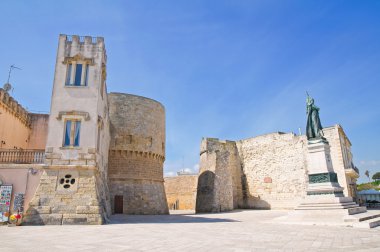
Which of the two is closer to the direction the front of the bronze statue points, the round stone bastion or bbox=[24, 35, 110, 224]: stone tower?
the stone tower

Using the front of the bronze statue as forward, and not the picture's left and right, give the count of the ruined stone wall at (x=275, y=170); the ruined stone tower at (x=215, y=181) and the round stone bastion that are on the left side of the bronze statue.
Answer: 0

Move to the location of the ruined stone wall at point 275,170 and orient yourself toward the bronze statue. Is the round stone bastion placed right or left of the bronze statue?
right

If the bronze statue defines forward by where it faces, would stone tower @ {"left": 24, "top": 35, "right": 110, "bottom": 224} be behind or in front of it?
in front

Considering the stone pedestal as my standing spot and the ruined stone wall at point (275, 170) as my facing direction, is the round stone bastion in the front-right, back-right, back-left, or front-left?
front-left

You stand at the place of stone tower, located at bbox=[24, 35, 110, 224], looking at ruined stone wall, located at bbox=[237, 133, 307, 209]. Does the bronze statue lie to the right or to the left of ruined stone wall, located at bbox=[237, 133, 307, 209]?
right

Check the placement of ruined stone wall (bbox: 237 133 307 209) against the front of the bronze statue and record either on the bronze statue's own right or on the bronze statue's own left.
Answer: on the bronze statue's own right

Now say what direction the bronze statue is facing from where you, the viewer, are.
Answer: facing the viewer and to the left of the viewer

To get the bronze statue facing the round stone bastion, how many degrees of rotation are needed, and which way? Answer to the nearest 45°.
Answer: approximately 45° to its right

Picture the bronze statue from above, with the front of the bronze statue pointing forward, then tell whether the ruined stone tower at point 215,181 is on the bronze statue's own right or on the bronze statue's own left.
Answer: on the bronze statue's own right
